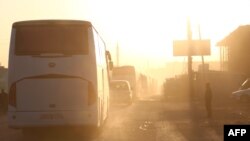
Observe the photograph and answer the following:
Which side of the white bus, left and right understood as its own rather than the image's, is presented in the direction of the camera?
back
